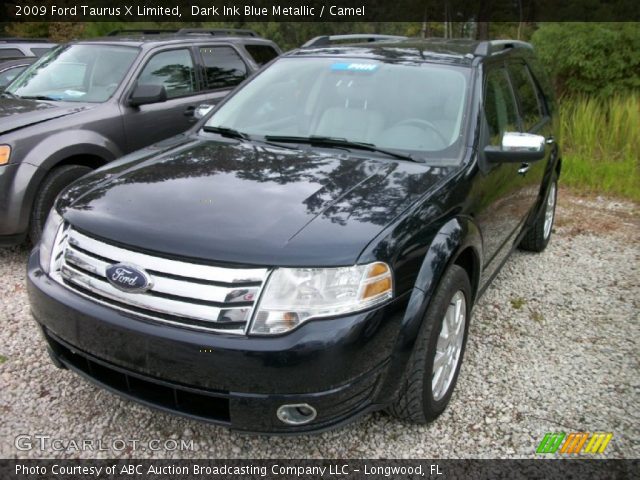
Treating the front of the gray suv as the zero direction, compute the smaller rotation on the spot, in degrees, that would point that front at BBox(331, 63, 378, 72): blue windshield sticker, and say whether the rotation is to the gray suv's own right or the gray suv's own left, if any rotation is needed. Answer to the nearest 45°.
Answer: approximately 90° to the gray suv's own left

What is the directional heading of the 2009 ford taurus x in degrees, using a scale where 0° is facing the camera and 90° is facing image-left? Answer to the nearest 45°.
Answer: approximately 45°

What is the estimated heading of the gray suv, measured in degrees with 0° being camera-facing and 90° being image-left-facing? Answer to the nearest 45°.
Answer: approximately 45°

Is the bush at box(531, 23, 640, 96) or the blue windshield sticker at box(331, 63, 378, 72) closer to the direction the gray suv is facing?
the blue windshield sticker

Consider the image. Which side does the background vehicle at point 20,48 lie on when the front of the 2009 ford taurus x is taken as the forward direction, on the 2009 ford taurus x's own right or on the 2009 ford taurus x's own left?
on the 2009 ford taurus x's own right

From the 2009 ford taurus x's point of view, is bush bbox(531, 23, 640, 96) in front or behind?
behind
